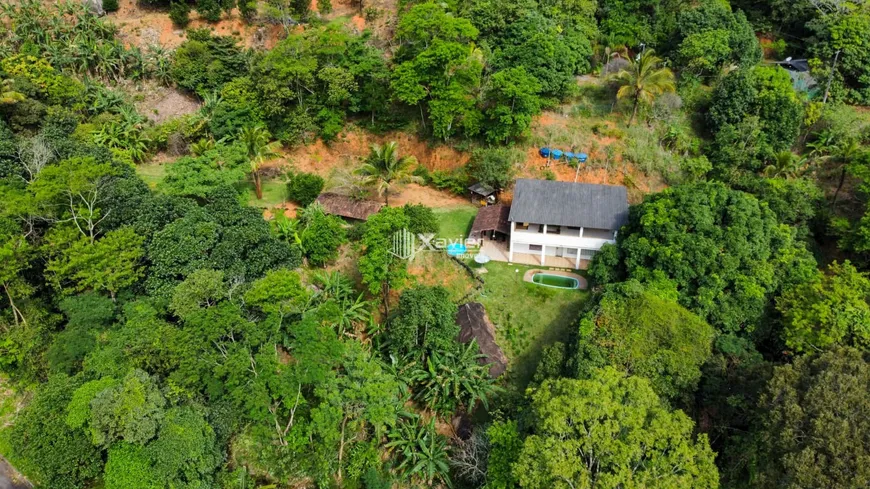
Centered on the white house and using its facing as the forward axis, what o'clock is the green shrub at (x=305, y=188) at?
The green shrub is roughly at 3 o'clock from the white house.

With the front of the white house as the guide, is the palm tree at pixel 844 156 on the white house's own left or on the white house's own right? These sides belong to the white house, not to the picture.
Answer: on the white house's own left

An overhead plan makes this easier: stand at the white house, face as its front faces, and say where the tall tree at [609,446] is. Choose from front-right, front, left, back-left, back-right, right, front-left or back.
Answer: front

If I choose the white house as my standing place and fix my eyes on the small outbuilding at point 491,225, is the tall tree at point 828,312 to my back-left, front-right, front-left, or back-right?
back-left

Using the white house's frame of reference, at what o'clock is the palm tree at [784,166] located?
The palm tree is roughly at 8 o'clock from the white house.

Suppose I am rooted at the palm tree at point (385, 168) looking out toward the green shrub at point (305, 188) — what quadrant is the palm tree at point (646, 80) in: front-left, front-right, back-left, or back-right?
back-right

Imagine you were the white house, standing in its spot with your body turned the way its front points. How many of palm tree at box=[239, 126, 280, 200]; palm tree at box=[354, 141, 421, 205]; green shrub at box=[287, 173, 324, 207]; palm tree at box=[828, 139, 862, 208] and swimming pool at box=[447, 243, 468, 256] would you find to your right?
4

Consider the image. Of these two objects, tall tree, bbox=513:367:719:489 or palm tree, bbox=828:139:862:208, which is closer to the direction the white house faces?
the tall tree

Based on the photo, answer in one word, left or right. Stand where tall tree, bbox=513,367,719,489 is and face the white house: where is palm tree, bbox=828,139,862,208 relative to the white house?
right

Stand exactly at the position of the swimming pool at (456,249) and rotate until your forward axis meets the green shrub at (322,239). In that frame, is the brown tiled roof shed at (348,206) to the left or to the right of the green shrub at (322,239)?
right

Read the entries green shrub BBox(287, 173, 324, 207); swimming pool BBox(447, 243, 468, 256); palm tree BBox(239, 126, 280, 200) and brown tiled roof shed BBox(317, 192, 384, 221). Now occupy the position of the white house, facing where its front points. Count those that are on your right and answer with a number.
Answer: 4

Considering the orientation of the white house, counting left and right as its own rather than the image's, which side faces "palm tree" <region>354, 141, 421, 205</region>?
right

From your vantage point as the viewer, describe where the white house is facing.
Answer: facing the viewer

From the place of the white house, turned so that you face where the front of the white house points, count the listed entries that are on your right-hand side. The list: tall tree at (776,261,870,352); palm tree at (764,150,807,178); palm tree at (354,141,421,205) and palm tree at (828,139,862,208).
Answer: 1

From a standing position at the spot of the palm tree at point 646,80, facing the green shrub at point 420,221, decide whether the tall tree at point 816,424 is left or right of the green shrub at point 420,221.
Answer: left

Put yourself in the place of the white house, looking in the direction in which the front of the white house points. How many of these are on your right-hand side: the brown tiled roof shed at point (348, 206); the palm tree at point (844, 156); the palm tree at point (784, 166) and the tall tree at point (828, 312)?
1

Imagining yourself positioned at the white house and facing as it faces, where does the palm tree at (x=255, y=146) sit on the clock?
The palm tree is roughly at 3 o'clock from the white house.

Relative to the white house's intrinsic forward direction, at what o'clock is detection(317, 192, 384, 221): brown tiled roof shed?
The brown tiled roof shed is roughly at 3 o'clock from the white house.

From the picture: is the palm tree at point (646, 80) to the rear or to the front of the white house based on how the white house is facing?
to the rear
